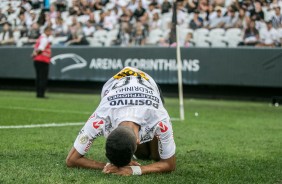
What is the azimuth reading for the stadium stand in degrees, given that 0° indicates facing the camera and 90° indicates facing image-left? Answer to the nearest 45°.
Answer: approximately 0°

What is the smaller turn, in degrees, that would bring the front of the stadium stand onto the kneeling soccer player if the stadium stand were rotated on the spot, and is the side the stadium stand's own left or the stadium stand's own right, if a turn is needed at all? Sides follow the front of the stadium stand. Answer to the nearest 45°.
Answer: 0° — it already faces them
